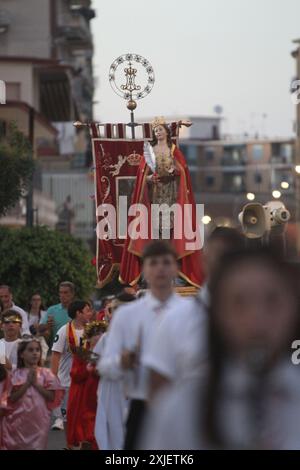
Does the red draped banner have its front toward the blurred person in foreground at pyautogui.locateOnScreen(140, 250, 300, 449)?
yes

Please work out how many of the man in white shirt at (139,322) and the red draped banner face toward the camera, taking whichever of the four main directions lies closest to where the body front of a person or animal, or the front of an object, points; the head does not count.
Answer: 2

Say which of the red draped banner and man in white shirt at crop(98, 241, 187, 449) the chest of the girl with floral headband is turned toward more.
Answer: the man in white shirt

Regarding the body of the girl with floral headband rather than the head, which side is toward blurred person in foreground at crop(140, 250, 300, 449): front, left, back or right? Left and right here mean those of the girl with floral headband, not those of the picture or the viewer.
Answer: front

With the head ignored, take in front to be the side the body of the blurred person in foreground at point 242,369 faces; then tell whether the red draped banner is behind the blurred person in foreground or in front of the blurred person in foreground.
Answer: behind

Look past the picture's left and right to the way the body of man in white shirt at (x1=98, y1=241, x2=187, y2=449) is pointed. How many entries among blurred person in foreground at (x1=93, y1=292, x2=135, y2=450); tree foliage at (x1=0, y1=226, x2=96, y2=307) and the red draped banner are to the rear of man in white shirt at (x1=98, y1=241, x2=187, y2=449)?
3

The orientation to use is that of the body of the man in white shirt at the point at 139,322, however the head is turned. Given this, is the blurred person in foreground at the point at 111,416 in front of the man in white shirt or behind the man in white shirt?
behind

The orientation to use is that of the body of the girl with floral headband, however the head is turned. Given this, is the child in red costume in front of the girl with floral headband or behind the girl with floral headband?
behind

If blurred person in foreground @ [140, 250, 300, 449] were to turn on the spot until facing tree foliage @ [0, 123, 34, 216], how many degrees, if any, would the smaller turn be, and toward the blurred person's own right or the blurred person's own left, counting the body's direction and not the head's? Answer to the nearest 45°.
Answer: approximately 180°

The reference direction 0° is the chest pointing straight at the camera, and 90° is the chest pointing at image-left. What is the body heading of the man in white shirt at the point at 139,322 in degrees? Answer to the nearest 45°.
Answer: approximately 0°

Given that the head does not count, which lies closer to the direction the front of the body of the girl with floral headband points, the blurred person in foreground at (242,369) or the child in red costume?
the blurred person in foreground
